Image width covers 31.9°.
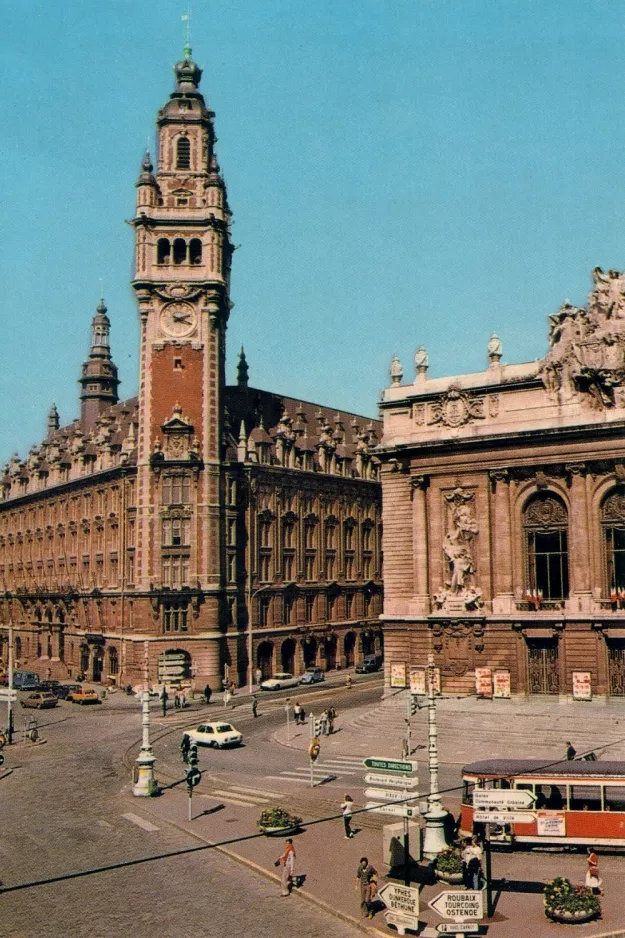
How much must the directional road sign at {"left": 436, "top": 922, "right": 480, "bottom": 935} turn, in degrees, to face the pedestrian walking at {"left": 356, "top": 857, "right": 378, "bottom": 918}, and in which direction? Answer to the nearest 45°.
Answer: approximately 135° to its right

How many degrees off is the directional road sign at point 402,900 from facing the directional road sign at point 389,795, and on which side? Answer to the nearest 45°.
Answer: approximately 180°

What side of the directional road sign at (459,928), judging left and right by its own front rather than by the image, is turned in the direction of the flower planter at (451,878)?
back

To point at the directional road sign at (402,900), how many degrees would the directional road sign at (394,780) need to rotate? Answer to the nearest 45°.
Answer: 0° — it already faces it

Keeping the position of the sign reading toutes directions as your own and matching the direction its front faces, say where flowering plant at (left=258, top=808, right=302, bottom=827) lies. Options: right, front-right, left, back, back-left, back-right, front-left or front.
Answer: back-right

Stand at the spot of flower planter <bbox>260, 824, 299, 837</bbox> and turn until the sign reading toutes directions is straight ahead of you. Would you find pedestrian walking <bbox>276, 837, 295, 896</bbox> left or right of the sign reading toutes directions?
right
